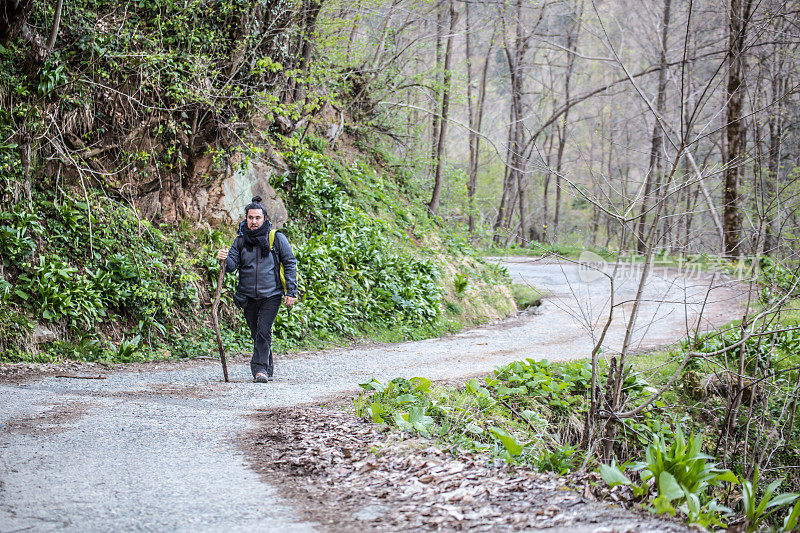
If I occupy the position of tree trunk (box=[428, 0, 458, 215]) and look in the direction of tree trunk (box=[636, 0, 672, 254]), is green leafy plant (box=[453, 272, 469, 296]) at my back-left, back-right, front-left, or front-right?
front-right

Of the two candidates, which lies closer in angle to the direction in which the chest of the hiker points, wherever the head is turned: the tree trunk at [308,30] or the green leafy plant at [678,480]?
the green leafy plant

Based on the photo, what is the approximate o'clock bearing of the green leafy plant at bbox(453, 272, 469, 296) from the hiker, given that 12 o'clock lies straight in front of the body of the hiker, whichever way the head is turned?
The green leafy plant is roughly at 7 o'clock from the hiker.

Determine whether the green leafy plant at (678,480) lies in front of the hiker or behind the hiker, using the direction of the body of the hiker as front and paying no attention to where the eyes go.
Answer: in front

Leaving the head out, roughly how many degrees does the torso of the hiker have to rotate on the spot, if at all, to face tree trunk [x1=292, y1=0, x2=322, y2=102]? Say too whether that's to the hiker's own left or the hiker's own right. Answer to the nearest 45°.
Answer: approximately 180°

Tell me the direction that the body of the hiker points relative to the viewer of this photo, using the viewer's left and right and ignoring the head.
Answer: facing the viewer

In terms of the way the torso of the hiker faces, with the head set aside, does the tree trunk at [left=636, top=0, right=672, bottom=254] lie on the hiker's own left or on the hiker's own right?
on the hiker's own left

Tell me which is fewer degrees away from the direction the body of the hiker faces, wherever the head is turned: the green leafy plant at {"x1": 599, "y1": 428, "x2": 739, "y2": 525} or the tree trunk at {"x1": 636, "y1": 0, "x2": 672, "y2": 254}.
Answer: the green leafy plant

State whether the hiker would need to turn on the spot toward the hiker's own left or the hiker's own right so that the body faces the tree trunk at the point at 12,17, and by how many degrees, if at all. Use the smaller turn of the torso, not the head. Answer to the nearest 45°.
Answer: approximately 135° to the hiker's own right
